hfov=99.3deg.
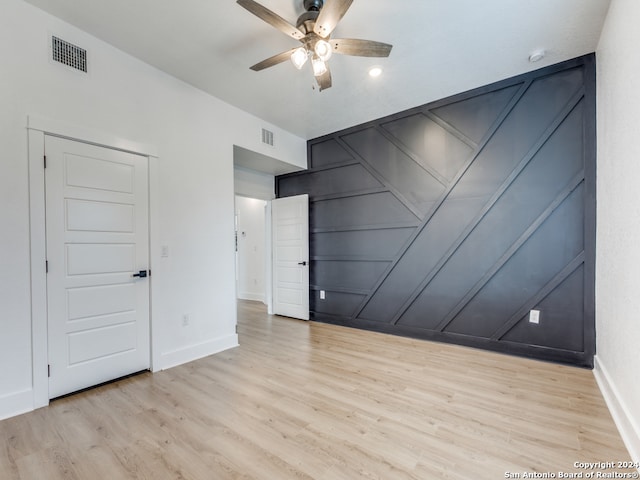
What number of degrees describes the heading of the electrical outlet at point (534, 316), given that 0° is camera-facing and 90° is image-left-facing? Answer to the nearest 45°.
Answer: approximately 0°

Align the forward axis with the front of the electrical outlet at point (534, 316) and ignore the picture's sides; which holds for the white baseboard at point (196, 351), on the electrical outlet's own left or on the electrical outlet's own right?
on the electrical outlet's own right

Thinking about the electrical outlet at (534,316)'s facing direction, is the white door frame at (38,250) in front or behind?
in front

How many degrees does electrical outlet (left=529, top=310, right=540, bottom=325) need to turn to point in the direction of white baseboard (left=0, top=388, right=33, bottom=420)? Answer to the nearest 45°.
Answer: approximately 45° to its right

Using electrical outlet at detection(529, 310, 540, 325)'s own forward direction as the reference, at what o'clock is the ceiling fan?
The ceiling fan is roughly at 1 o'clock from the electrical outlet.

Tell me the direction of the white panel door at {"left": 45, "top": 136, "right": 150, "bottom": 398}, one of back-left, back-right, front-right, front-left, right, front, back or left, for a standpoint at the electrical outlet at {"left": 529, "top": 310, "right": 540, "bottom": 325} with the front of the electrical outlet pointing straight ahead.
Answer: front-right

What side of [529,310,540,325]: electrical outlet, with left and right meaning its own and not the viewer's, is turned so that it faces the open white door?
right
